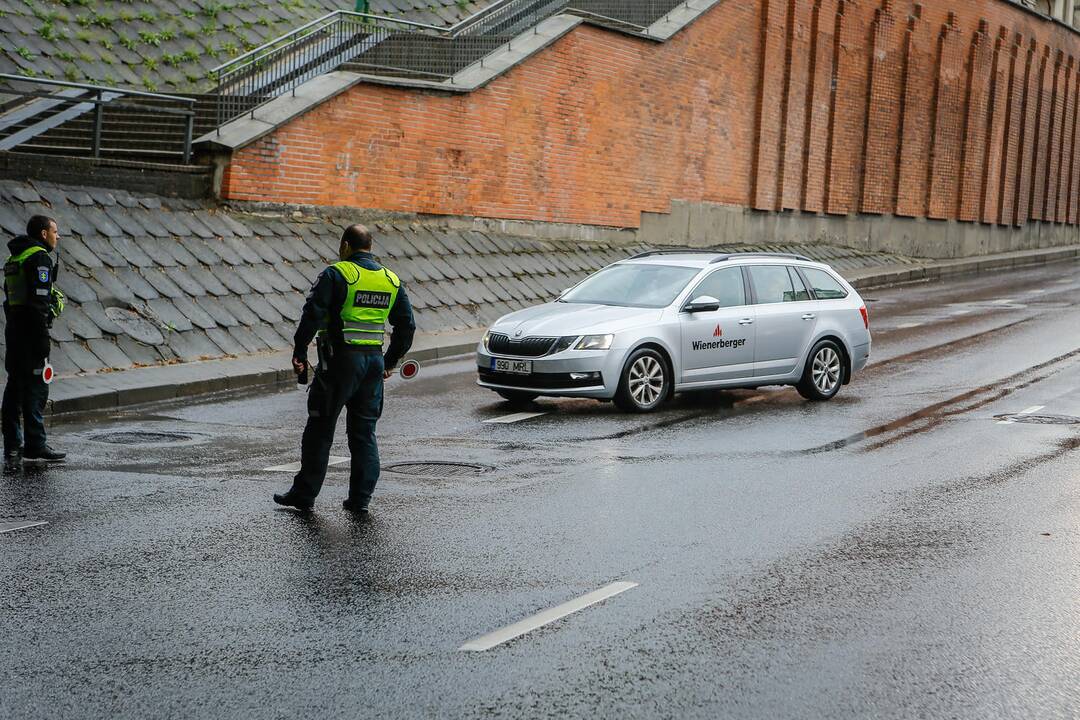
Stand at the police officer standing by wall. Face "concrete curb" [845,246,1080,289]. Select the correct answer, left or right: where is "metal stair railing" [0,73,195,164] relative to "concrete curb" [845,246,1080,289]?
left

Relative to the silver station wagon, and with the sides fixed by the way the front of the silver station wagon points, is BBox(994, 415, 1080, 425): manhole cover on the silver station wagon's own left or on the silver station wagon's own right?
on the silver station wagon's own left

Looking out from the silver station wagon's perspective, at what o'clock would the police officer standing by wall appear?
The police officer standing by wall is roughly at 12 o'clock from the silver station wagon.

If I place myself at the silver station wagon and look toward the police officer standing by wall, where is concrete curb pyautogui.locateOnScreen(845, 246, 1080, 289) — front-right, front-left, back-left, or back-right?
back-right

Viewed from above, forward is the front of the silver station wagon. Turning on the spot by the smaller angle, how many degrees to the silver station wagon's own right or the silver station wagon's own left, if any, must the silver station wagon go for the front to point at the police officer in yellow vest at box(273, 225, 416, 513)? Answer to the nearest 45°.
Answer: approximately 45° to the silver station wagon's own left

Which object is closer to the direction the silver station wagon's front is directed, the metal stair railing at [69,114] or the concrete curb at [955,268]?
the metal stair railing

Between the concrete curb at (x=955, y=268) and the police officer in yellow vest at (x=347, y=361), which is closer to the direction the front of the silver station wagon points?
the police officer in yellow vest

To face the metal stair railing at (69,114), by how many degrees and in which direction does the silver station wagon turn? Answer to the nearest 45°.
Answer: approximately 90° to its right

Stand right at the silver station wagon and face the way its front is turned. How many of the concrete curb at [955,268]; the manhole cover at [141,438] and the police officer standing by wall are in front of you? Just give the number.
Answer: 2

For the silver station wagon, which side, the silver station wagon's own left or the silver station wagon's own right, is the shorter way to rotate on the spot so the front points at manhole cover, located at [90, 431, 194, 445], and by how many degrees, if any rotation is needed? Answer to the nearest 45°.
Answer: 0° — it already faces it

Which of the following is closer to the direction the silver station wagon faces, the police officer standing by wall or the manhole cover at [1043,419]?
the police officer standing by wall

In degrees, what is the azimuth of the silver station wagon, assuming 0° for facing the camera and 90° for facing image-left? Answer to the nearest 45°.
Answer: approximately 45°

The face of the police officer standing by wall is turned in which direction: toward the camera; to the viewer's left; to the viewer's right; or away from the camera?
to the viewer's right
